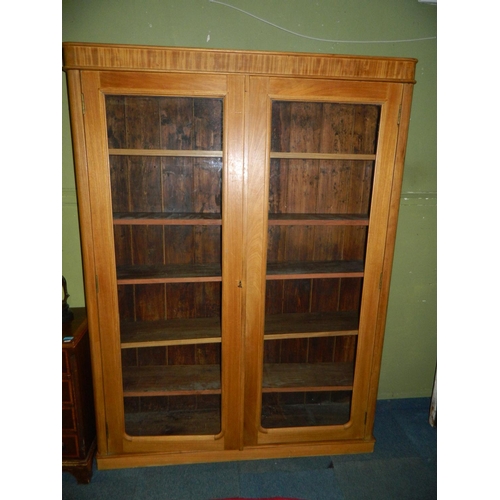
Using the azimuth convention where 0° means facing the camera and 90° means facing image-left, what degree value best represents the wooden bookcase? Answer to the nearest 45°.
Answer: approximately 0°

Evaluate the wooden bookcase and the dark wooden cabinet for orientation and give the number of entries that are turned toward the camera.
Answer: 2

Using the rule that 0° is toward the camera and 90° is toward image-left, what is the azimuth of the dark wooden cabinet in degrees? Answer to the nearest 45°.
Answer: approximately 0°
